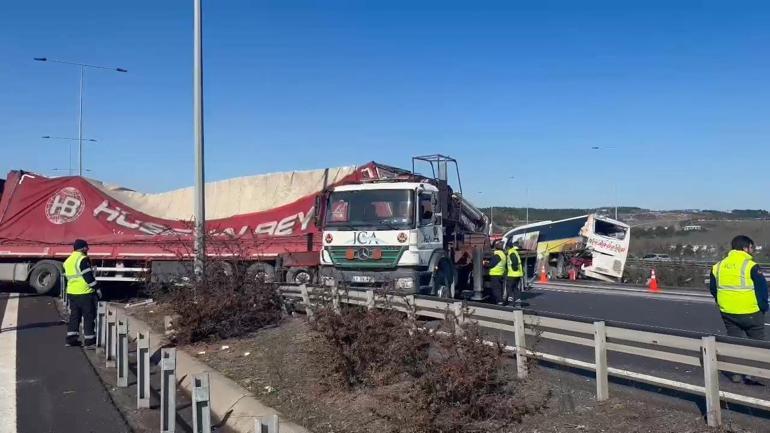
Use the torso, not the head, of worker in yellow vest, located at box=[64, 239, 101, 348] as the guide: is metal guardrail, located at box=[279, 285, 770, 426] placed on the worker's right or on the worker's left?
on the worker's right

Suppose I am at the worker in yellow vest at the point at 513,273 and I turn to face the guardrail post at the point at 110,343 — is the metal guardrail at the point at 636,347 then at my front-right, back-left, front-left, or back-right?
front-left

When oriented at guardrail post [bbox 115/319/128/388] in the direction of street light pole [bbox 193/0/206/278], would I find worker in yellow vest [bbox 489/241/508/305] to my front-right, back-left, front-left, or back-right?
front-right

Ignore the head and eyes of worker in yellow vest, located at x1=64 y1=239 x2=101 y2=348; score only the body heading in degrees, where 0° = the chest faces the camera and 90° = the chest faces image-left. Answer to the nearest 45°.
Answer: approximately 225°
